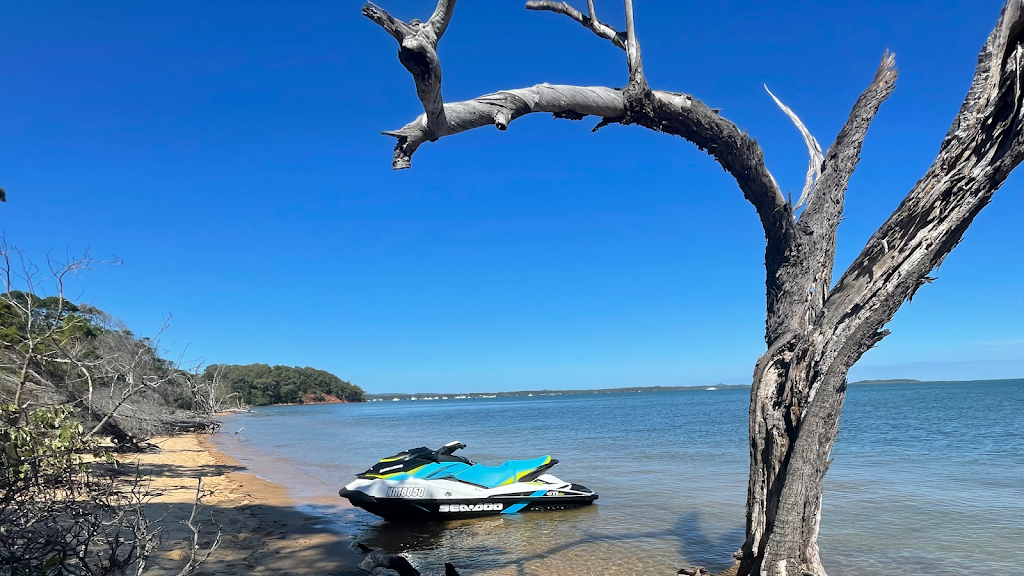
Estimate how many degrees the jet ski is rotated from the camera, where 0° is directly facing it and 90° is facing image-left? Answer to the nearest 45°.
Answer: approximately 90°

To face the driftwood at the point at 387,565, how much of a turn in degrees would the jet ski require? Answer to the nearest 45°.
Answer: approximately 90° to its left

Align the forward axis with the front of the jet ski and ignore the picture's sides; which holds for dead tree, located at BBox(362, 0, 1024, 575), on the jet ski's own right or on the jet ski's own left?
on the jet ski's own left
